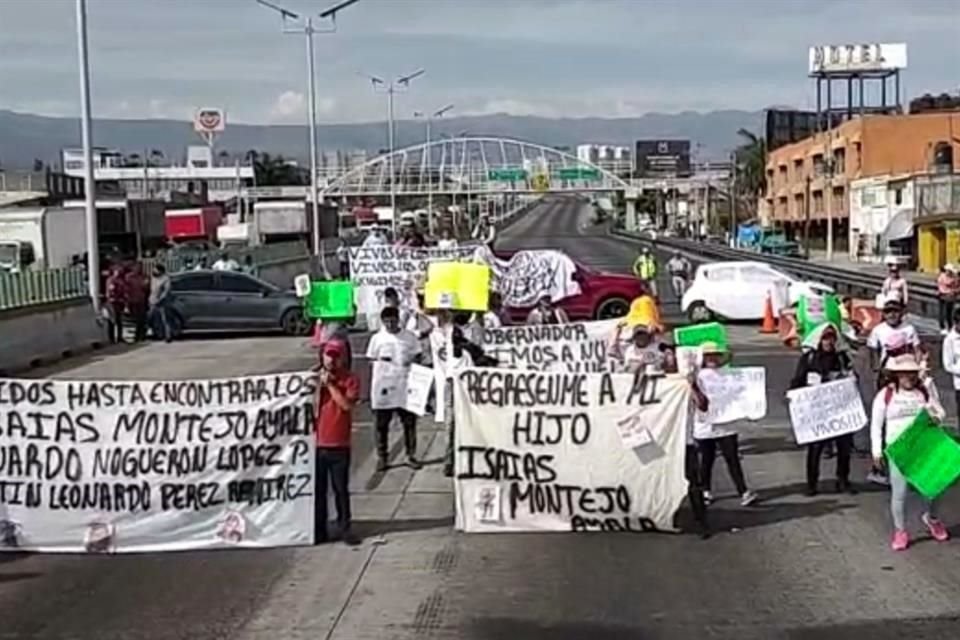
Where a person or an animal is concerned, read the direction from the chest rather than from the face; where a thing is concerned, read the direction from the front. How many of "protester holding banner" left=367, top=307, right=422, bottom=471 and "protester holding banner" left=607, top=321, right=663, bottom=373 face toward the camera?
2

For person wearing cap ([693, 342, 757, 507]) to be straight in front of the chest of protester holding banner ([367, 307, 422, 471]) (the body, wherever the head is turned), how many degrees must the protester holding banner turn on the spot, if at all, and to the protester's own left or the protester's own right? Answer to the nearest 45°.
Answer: approximately 45° to the protester's own left

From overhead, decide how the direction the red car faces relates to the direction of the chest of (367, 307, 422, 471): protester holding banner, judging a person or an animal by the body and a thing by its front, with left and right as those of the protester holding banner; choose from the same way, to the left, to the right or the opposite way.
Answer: to the left

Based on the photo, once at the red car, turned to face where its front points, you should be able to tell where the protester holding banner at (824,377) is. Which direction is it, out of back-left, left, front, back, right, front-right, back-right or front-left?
right

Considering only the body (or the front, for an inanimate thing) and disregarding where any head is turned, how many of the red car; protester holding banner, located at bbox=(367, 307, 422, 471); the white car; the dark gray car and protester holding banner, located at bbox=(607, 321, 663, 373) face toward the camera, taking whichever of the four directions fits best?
2

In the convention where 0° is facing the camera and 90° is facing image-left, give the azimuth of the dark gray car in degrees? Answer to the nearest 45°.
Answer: approximately 270°

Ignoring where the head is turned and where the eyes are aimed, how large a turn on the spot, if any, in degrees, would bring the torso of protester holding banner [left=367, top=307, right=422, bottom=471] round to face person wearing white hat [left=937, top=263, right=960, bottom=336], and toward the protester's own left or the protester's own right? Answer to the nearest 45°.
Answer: approximately 135° to the protester's own left

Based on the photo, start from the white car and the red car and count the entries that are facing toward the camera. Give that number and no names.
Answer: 0

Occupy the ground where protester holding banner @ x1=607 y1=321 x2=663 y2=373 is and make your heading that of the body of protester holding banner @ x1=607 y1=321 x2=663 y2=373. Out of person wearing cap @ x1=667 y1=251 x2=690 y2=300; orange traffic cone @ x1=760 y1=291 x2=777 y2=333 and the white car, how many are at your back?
3
